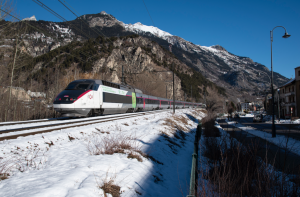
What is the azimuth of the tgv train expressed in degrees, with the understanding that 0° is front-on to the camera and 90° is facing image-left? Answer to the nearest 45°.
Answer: approximately 45°

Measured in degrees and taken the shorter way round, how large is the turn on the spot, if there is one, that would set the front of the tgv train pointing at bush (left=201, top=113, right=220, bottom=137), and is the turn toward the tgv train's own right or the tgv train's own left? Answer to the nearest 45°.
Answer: approximately 135° to the tgv train's own left
